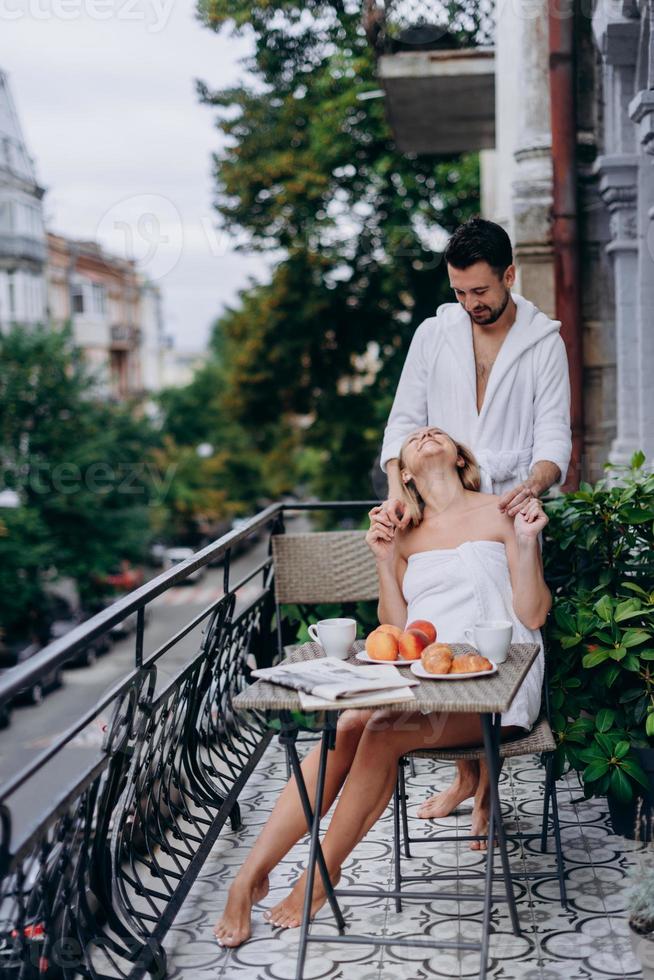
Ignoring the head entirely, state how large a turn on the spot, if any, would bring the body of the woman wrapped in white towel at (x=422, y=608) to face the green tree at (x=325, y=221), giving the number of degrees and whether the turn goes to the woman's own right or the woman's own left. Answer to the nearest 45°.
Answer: approximately 135° to the woman's own right

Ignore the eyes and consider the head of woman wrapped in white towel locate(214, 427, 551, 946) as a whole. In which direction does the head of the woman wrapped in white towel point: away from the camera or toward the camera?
toward the camera

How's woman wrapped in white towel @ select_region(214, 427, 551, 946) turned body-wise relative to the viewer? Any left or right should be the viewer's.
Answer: facing the viewer and to the left of the viewer

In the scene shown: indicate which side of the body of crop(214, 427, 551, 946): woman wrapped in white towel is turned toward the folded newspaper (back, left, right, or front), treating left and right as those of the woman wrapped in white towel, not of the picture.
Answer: front

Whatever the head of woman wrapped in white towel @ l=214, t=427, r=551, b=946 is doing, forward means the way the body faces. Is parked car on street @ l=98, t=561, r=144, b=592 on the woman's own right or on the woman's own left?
on the woman's own right

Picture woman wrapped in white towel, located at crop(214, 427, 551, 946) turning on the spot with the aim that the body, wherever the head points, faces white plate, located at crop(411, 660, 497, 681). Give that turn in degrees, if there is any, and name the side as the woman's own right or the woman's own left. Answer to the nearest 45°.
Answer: approximately 45° to the woman's own left
